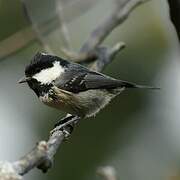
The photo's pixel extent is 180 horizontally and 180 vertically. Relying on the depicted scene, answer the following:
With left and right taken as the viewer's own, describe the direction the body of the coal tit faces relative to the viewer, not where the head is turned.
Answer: facing to the left of the viewer
